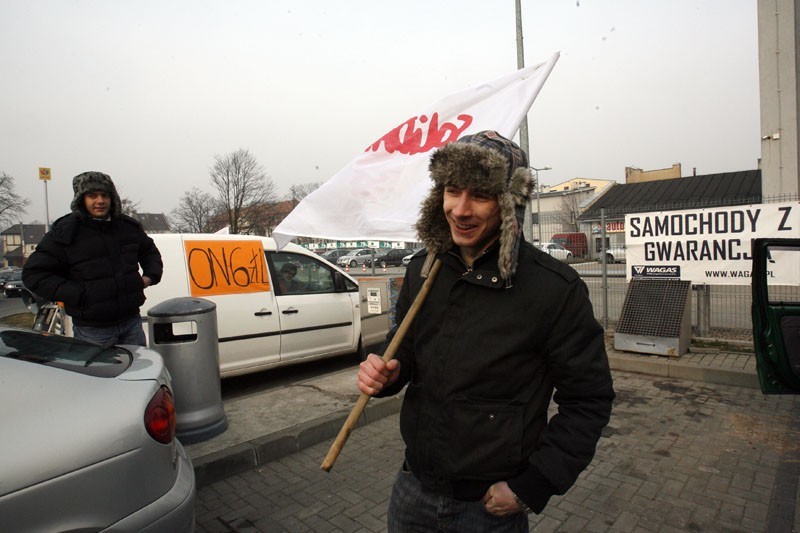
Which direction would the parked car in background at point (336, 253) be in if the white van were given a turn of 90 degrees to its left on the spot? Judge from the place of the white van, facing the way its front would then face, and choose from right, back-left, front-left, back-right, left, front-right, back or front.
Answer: front-right

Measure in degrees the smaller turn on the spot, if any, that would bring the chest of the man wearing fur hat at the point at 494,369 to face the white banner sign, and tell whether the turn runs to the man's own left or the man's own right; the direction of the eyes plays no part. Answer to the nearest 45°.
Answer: approximately 180°

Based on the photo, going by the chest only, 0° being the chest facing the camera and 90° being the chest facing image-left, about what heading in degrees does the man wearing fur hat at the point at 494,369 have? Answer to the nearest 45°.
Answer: approximately 45°

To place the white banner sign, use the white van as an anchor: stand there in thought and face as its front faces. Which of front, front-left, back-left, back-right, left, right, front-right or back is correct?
front-right

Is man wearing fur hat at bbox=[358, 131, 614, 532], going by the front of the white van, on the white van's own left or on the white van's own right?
on the white van's own right

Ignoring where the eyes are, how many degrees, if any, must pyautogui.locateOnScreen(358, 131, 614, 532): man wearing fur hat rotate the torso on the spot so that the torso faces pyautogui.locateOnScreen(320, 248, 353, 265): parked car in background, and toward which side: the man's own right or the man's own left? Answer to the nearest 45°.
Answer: approximately 135° to the man's own right

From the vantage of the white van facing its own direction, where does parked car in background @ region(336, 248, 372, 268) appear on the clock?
The parked car in background is roughly at 11 o'clock from the white van.

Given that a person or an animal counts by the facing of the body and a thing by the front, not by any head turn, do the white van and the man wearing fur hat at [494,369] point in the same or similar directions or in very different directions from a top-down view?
very different directions

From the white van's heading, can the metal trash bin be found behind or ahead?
behind

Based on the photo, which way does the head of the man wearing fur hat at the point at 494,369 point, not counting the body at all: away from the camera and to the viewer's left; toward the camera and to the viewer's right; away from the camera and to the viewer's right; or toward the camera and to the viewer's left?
toward the camera and to the viewer's left

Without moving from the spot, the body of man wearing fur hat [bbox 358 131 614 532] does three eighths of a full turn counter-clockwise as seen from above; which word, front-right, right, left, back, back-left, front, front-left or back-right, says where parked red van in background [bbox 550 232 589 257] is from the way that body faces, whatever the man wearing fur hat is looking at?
left

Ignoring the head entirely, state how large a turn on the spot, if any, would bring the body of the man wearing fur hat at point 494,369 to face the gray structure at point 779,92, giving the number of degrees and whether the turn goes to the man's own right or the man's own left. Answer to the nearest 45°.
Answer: approximately 180°

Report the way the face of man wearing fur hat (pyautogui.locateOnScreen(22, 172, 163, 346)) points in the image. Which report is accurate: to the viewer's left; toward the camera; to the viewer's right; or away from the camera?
toward the camera

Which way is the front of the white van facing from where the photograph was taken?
facing away from the viewer and to the right of the viewer
